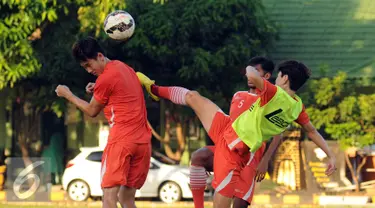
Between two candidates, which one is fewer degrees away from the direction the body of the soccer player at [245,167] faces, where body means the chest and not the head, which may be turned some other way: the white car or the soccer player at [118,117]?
the soccer player

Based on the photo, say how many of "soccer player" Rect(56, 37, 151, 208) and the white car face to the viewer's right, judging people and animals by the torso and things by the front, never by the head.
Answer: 1

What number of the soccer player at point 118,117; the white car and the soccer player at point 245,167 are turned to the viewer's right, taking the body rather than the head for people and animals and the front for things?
1

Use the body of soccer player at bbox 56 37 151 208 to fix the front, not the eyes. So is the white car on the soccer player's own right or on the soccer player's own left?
on the soccer player's own right
